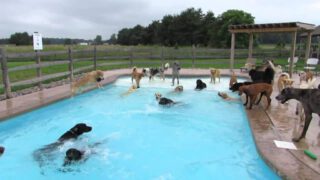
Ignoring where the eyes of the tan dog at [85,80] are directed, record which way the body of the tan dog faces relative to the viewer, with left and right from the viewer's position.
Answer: facing to the right of the viewer

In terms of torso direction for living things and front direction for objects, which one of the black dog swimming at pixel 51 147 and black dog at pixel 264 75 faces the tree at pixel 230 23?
the black dog swimming

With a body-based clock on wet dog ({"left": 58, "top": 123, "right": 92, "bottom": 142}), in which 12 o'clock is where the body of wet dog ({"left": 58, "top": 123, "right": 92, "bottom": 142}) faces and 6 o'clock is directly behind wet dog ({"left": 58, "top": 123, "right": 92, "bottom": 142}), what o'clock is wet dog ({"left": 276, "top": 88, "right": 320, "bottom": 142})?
wet dog ({"left": 276, "top": 88, "right": 320, "bottom": 142}) is roughly at 1 o'clock from wet dog ({"left": 58, "top": 123, "right": 92, "bottom": 142}).
